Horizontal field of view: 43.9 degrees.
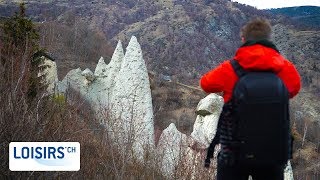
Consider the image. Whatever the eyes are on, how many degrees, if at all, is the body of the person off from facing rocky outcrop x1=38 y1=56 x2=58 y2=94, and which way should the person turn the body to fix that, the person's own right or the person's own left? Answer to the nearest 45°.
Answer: approximately 45° to the person's own left

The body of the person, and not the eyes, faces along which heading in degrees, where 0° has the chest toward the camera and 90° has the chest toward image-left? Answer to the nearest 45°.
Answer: approximately 180°

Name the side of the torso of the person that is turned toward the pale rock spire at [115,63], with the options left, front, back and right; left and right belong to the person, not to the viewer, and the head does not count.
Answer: front

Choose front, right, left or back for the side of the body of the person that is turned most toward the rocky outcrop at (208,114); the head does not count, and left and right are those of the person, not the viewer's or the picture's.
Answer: front

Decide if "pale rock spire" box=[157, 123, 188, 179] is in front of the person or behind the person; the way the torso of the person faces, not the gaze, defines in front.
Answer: in front
